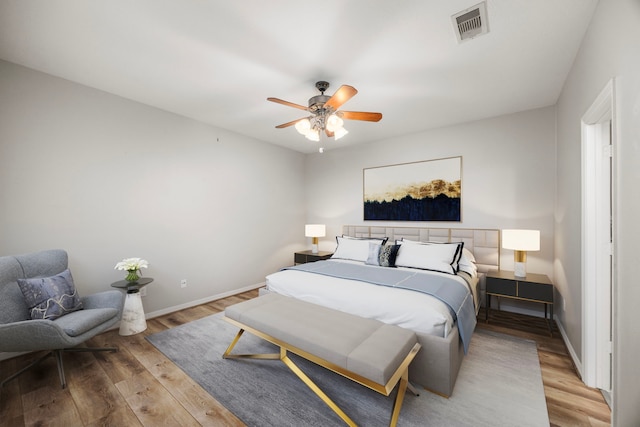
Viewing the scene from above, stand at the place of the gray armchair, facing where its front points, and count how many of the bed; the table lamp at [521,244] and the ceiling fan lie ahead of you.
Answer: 3

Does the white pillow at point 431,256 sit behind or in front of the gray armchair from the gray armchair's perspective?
in front

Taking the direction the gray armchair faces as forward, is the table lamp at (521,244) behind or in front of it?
in front

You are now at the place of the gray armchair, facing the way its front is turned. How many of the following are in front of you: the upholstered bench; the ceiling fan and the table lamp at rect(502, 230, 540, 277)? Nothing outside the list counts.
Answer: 3

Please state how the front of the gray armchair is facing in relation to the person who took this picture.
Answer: facing the viewer and to the right of the viewer

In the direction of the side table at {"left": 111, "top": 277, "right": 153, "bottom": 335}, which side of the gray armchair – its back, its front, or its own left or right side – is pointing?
left

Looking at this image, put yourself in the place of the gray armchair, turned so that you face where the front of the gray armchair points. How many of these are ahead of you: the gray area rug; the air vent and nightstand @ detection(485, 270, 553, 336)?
3

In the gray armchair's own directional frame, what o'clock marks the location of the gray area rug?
The gray area rug is roughly at 12 o'clock from the gray armchair.

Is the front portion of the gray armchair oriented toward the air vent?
yes

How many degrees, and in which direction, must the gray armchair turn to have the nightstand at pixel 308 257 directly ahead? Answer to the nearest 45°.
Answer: approximately 45° to its left
